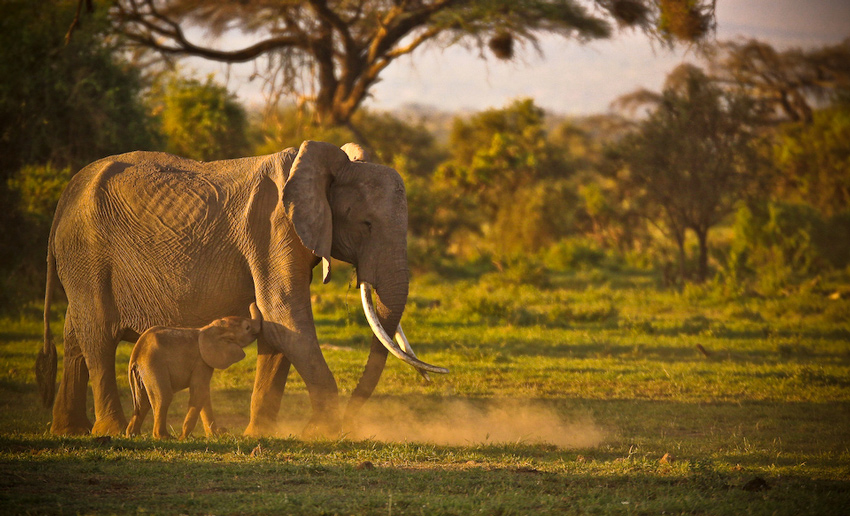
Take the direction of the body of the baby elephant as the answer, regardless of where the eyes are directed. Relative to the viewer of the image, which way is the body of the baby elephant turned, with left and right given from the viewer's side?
facing to the right of the viewer

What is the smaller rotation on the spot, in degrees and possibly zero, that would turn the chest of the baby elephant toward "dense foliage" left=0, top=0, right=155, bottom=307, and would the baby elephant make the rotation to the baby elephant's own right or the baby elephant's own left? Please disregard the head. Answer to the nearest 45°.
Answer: approximately 90° to the baby elephant's own left

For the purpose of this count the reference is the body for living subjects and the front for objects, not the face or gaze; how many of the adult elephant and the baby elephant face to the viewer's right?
2

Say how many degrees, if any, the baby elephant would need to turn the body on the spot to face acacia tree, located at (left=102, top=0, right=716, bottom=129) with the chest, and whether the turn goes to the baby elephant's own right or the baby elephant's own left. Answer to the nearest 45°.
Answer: approximately 90° to the baby elephant's own left

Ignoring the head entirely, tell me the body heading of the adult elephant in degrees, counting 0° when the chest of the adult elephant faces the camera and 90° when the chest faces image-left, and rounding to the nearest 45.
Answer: approximately 270°

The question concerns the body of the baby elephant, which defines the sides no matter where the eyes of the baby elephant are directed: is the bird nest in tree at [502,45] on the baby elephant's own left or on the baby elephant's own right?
on the baby elephant's own left
